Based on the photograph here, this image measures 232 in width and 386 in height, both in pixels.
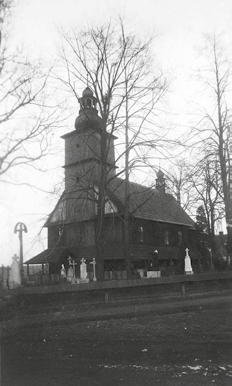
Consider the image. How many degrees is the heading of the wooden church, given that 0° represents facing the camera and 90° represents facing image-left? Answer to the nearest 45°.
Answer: approximately 45°

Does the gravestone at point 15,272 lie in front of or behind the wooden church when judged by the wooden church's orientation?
in front
